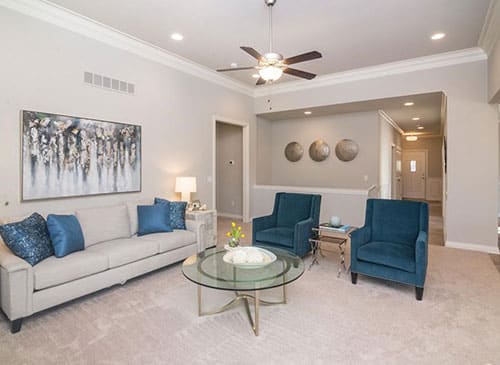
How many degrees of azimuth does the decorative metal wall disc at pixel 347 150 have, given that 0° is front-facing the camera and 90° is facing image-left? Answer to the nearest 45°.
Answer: approximately 0°

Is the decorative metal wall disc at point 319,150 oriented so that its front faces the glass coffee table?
yes

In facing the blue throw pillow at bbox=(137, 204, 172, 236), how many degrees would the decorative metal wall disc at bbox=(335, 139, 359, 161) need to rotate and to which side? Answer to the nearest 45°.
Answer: approximately 45° to its right

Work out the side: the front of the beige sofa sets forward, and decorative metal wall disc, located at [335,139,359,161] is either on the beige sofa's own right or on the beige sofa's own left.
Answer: on the beige sofa's own left

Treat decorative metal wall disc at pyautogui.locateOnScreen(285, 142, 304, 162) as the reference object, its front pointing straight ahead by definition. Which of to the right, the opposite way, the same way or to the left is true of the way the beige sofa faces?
to the left

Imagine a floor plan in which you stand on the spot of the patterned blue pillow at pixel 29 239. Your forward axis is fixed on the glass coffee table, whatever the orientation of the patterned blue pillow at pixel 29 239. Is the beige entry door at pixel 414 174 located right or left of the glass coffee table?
left

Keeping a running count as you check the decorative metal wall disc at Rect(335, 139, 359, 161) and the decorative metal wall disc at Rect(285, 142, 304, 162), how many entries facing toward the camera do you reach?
2

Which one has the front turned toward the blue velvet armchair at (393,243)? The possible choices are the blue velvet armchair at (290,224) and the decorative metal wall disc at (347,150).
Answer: the decorative metal wall disc
